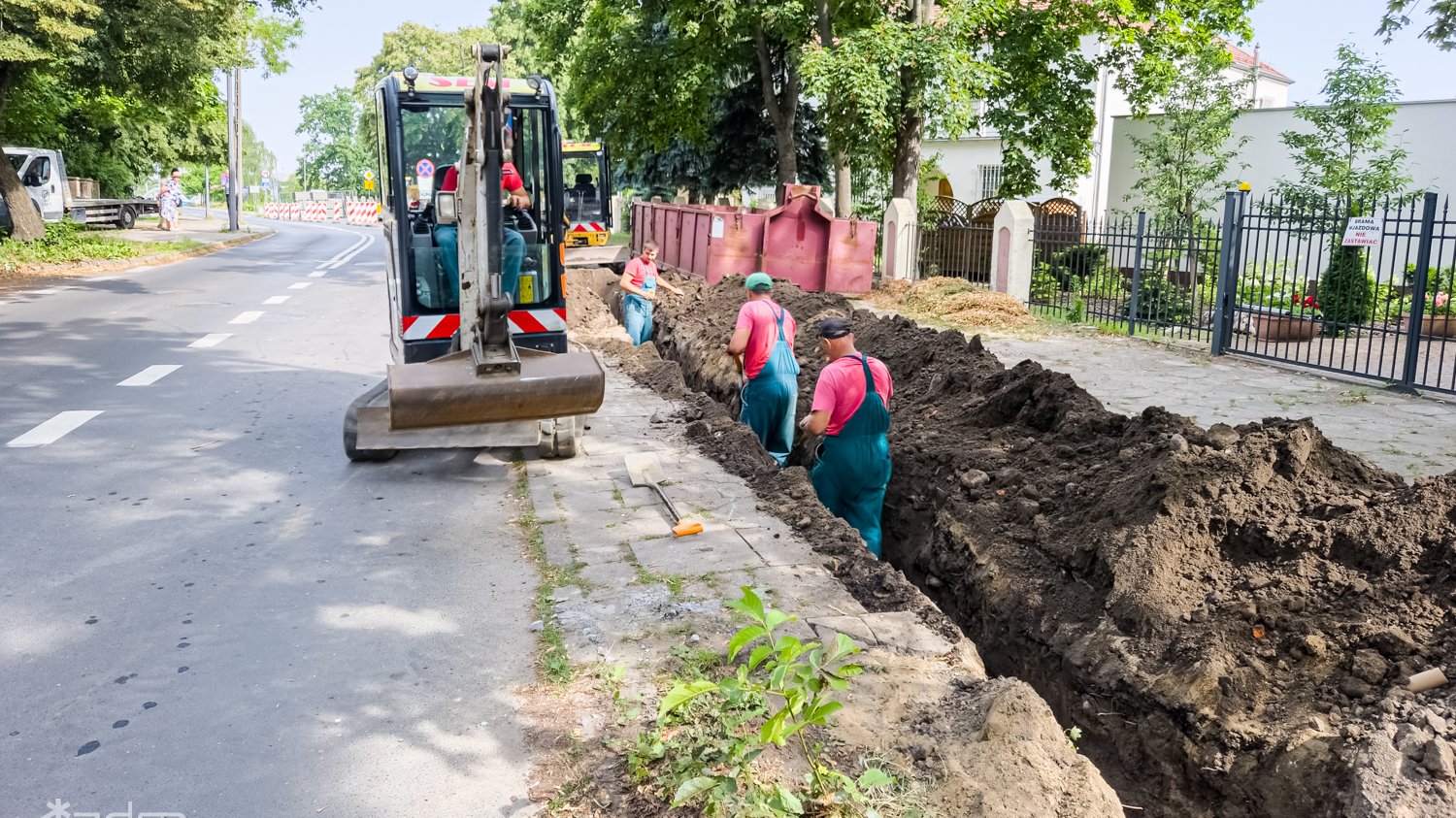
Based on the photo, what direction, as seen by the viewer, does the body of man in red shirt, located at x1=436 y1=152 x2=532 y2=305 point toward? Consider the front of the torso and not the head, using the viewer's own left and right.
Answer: facing the viewer

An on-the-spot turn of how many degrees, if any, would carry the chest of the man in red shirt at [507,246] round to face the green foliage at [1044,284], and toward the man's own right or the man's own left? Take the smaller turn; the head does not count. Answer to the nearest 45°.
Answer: approximately 135° to the man's own left

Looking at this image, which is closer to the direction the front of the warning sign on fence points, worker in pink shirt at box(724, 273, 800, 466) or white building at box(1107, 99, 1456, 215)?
the worker in pink shirt

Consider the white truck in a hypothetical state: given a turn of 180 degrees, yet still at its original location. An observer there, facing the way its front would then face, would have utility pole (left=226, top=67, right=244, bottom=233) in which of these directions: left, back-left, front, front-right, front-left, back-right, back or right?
front

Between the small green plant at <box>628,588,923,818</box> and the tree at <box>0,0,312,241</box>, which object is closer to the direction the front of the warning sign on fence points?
the small green plant

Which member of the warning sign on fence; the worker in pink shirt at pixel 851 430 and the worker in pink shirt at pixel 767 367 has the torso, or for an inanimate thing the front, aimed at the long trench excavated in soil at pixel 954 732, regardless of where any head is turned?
the warning sign on fence

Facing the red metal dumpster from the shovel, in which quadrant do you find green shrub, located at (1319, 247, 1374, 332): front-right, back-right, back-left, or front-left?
front-right

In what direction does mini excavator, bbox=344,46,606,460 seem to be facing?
toward the camera

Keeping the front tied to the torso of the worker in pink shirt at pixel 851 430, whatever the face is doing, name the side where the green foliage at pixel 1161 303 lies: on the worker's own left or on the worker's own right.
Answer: on the worker's own right

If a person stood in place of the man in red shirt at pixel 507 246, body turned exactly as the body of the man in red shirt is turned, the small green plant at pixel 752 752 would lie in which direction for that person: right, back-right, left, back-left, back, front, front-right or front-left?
front

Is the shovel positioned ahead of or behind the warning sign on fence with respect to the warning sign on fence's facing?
ahead

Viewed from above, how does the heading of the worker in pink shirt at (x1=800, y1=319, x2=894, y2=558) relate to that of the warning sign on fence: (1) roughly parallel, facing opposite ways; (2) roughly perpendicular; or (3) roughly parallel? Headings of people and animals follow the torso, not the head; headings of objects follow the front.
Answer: roughly perpendicular

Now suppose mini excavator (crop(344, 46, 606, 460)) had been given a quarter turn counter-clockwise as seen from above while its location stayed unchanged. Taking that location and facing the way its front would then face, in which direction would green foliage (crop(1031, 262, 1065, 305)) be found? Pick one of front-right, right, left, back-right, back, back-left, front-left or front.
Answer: front-left

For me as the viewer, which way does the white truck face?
facing the viewer and to the left of the viewer

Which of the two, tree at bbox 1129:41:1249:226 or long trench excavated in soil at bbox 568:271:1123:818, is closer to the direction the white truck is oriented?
the long trench excavated in soil
